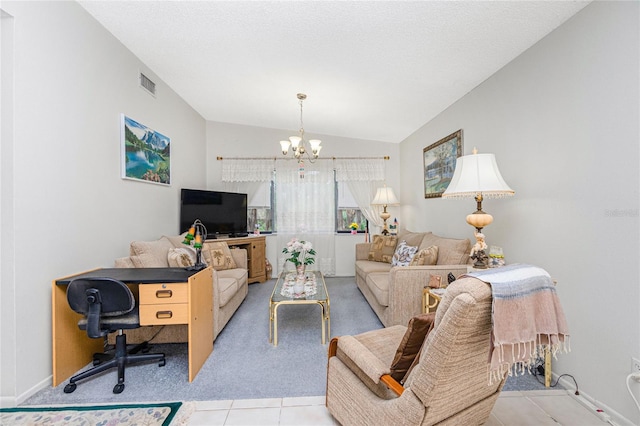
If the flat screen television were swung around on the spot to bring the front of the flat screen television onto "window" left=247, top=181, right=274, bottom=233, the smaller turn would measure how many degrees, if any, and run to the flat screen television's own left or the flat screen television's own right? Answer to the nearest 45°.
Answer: approximately 90° to the flat screen television's own left

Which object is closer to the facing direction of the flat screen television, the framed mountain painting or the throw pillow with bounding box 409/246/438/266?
the throw pillow

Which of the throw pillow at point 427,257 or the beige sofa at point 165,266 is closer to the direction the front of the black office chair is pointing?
the beige sofa

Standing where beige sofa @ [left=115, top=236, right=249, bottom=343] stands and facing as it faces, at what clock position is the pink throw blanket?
The pink throw blanket is roughly at 2 o'clock from the beige sofa.

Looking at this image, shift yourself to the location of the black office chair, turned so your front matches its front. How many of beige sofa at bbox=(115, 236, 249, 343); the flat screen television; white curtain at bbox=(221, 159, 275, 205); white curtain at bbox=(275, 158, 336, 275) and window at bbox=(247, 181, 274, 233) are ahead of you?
5

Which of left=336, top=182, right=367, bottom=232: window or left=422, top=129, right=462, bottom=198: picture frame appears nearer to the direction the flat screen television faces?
the picture frame

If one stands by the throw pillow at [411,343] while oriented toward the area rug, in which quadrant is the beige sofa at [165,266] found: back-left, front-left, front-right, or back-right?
front-right

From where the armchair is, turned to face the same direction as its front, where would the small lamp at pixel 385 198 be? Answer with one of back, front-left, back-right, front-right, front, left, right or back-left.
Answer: front-right

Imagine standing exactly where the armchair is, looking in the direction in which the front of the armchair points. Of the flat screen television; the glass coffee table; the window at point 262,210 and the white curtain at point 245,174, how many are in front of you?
4

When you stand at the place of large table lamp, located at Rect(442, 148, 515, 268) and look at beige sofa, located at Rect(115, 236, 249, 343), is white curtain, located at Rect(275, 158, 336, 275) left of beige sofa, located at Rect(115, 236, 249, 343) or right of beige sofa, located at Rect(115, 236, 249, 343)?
right

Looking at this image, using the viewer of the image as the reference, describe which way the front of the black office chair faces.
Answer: facing away from the viewer and to the right of the viewer

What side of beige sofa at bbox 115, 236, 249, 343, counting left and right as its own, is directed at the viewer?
right

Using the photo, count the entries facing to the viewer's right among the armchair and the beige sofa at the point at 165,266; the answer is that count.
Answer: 1

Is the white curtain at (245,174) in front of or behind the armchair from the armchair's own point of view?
in front

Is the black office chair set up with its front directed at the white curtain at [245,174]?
yes

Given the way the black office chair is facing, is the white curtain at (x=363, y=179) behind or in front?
in front

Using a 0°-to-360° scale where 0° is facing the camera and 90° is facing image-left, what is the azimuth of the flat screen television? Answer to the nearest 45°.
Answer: approximately 315°
